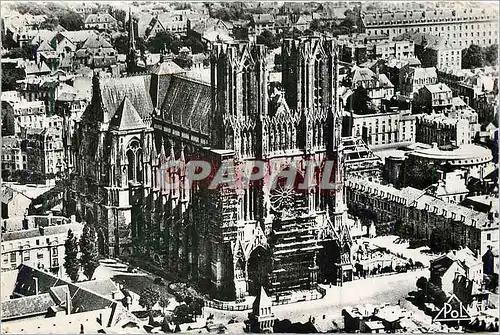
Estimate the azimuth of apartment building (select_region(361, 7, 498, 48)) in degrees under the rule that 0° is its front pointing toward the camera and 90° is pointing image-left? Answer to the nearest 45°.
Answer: approximately 0°

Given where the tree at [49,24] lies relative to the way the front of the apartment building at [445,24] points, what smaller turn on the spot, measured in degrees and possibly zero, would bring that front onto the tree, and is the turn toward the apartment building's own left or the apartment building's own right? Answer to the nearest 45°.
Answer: approximately 90° to the apartment building's own right

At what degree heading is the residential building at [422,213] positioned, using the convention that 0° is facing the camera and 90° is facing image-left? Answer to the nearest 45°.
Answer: approximately 45°

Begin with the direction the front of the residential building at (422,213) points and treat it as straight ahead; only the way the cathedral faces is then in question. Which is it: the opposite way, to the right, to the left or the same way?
to the left
